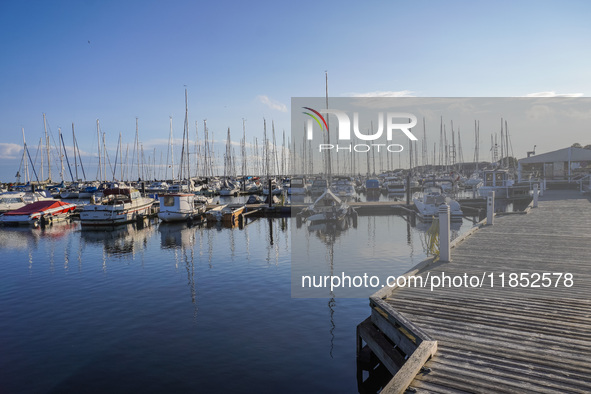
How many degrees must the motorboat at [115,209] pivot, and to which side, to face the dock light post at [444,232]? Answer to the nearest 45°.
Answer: approximately 135° to its right
